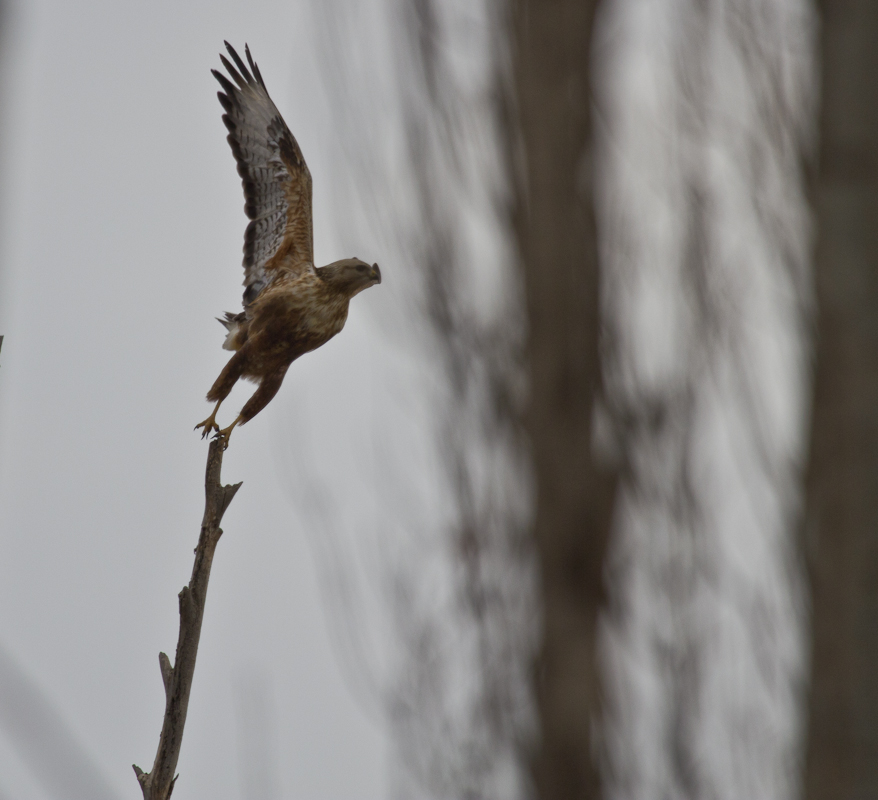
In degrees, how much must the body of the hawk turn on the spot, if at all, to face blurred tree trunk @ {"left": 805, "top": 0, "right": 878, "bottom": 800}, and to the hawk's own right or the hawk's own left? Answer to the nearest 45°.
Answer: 0° — it already faces it

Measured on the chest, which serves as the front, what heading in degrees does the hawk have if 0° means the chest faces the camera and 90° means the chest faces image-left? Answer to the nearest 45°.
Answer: approximately 270°
